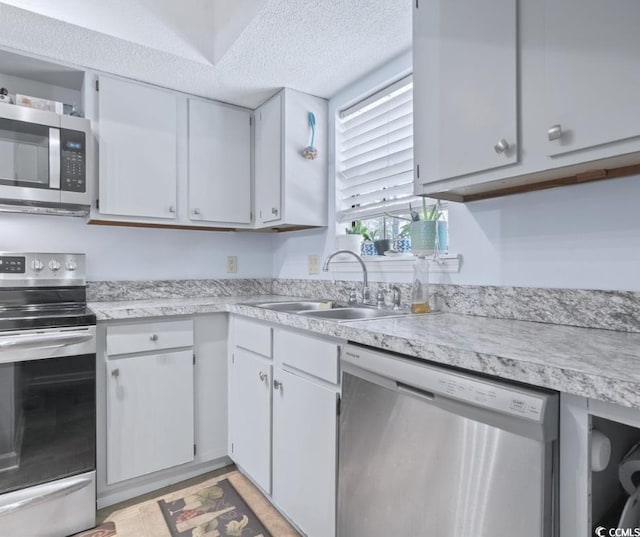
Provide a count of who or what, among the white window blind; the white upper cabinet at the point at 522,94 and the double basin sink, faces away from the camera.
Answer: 0

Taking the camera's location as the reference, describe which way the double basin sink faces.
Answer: facing the viewer and to the left of the viewer

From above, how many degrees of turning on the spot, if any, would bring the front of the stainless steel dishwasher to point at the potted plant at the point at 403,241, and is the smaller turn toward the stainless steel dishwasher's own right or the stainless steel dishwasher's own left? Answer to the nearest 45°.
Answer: approximately 135° to the stainless steel dishwasher's own right

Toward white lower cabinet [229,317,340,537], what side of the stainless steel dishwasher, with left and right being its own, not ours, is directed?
right

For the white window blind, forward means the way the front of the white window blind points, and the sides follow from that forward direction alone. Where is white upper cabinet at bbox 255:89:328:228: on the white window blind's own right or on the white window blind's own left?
on the white window blind's own right

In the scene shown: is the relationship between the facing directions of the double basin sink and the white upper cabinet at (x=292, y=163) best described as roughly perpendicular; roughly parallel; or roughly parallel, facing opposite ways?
roughly parallel

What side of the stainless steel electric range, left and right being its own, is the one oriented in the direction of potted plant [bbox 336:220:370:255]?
left

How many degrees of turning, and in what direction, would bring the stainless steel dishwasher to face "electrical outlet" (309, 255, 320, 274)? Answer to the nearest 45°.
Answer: approximately 90° to its right

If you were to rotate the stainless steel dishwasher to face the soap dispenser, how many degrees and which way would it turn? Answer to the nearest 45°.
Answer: approximately 135° to its right

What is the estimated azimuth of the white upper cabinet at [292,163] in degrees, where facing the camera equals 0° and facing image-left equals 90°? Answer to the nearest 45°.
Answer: approximately 45°

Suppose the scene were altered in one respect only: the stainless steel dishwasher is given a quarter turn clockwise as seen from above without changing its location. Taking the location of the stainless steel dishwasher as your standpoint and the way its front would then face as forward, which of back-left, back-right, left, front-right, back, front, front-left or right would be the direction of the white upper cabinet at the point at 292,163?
front

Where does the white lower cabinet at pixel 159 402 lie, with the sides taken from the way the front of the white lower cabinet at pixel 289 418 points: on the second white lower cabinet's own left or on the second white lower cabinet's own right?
on the second white lower cabinet's own right

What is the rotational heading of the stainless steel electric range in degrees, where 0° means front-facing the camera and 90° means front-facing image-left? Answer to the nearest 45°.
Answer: approximately 0°

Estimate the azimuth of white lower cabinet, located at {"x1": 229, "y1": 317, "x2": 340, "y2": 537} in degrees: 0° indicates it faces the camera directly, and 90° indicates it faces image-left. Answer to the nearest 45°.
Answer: approximately 45°
